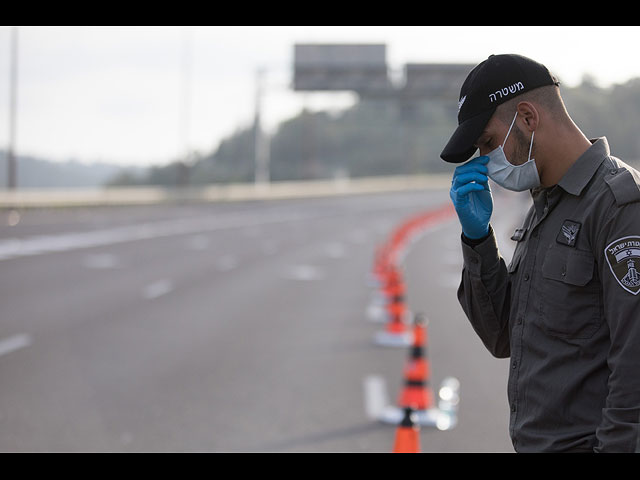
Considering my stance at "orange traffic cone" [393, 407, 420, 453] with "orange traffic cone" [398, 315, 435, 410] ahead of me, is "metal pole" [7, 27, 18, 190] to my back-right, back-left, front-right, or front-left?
front-left

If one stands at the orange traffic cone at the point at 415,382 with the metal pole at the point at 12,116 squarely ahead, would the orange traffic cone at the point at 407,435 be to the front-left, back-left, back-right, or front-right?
back-left

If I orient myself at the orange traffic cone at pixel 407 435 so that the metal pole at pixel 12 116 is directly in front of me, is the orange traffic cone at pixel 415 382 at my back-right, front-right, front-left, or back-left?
front-right

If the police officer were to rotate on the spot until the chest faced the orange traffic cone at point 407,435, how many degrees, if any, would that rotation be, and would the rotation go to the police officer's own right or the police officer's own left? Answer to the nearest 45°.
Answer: approximately 135° to the police officer's own right

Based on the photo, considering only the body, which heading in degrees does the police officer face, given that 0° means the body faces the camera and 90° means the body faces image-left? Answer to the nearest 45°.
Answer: approximately 45°

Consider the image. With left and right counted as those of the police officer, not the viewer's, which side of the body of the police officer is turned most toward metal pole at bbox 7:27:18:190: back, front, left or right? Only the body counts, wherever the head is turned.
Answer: right

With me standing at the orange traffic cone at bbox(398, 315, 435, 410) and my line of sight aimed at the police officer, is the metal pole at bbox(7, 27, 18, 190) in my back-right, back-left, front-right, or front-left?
back-right

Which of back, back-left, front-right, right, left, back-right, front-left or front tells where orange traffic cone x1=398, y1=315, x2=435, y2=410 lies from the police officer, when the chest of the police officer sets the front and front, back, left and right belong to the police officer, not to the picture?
back-right
